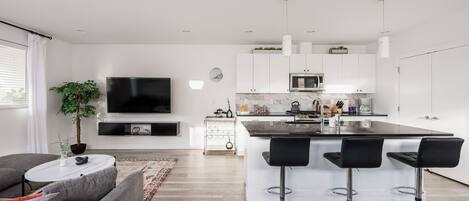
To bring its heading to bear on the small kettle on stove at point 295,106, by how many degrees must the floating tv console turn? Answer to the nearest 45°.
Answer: approximately 90° to its left

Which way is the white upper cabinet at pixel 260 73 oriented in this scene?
toward the camera

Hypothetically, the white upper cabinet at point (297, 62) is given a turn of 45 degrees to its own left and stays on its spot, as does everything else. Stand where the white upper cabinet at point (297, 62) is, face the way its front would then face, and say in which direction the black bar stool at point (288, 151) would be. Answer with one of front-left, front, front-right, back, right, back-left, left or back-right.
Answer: front-right

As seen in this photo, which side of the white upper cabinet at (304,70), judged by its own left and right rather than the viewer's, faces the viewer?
front

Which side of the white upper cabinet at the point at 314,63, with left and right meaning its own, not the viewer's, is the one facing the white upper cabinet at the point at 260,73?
right

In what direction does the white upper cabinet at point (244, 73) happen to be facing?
toward the camera

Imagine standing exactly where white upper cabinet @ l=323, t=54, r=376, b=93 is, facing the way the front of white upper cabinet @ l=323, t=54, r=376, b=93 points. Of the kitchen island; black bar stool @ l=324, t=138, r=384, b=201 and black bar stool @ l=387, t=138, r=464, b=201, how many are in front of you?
3

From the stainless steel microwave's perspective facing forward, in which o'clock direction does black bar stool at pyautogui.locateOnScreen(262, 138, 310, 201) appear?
The black bar stool is roughly at 12 o'clock from the stainless steel microwave.

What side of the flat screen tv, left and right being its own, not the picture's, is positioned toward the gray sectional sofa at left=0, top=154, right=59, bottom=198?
front

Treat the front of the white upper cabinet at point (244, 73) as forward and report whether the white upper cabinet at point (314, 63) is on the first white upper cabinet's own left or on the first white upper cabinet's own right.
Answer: on the first white upper cabinet's own left

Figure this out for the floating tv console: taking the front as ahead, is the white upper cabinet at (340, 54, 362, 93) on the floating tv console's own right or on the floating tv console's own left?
on the floating tv console's own left
